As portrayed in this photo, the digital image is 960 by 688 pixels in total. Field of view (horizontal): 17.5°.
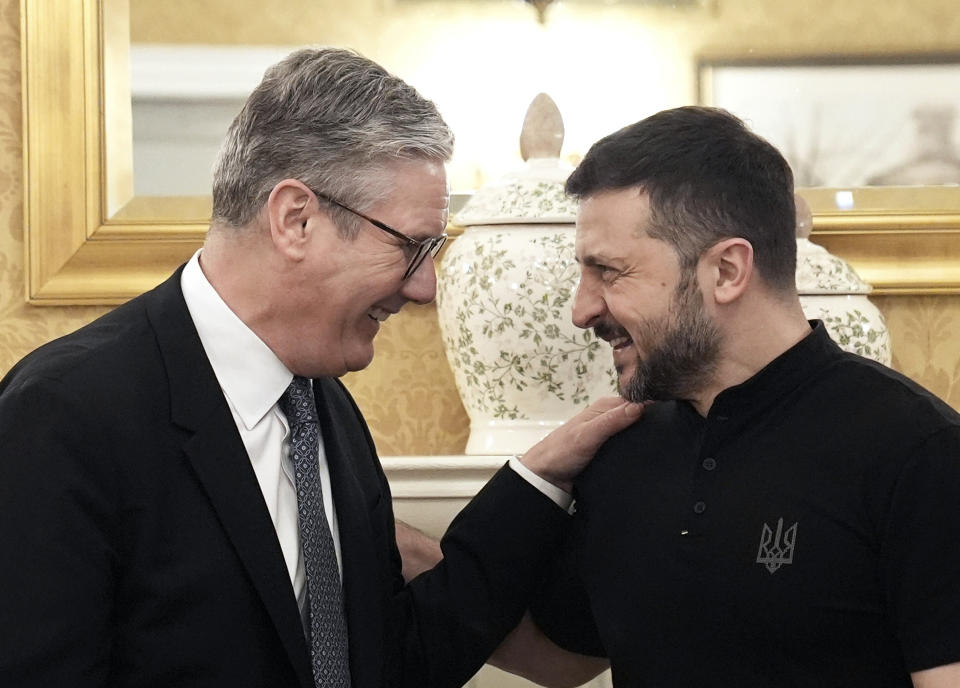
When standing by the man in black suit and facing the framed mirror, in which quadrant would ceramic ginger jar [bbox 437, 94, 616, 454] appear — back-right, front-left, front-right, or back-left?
front-right

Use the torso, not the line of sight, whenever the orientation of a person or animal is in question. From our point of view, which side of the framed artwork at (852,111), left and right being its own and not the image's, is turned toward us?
front

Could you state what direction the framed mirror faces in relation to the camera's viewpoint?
facing the viewer

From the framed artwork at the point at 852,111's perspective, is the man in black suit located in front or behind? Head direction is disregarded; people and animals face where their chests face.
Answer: in front

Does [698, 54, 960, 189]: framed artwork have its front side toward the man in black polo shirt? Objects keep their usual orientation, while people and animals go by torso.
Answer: yes

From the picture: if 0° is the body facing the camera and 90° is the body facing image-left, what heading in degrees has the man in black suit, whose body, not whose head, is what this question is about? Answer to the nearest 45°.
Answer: approximately 315°

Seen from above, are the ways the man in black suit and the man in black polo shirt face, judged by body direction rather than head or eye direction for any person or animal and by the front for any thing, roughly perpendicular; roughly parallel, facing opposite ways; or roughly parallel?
roughly perpendicular

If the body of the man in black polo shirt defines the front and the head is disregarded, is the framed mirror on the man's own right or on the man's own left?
on the man's own right

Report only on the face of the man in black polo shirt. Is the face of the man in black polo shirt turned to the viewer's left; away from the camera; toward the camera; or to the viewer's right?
to the viewer's left

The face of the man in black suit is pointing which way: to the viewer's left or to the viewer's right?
to the viewer's right

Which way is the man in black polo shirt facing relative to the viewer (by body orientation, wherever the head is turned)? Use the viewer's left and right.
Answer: facing the viewer and to the left of the viewer
